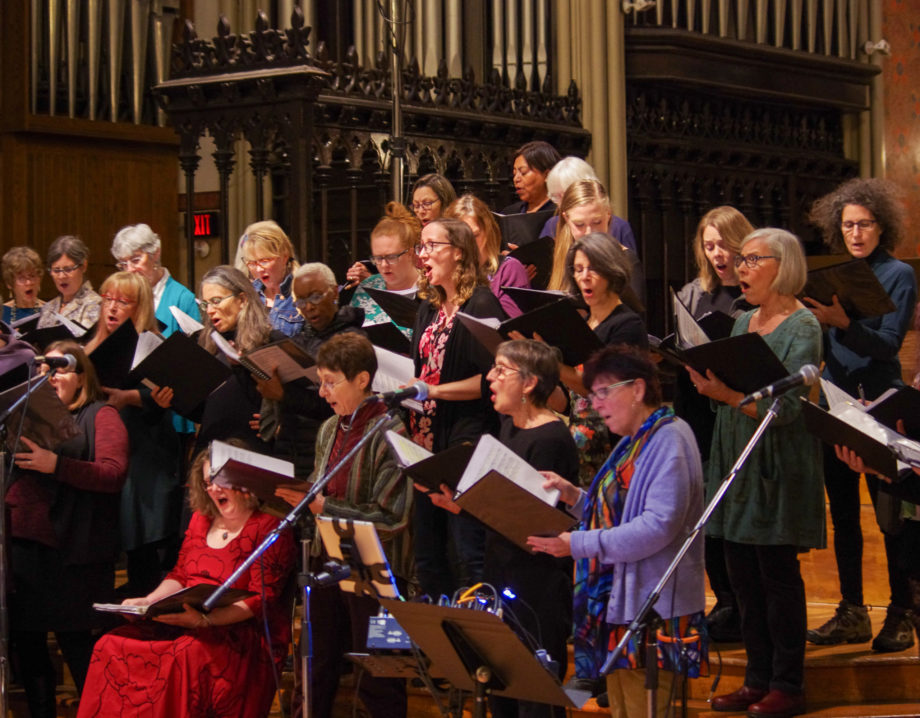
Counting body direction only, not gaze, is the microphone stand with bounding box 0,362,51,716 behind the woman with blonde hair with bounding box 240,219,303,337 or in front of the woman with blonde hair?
in front

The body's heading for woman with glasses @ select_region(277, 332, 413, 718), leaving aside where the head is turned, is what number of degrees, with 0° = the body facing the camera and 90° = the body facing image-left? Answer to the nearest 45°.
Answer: approximately 45°

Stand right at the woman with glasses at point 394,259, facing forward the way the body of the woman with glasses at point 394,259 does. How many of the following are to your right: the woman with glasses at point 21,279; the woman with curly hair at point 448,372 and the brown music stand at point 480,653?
1

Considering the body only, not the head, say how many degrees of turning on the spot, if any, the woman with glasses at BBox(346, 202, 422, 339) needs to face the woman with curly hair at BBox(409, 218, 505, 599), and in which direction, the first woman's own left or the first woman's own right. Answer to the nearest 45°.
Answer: approximately 45° to the first woman's own left

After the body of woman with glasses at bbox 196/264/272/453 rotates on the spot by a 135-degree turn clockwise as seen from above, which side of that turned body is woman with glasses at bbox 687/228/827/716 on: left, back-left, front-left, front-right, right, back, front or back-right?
back-right

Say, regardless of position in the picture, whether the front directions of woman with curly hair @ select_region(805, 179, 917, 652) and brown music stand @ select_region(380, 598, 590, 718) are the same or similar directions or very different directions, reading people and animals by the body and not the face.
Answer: very different directions

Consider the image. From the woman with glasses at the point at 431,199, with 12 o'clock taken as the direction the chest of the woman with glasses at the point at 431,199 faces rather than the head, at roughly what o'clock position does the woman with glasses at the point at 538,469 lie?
the woman with glasses at the point at 538,469 is roughly at 10 o'clock from the woman with glasses at the point at 431,199.

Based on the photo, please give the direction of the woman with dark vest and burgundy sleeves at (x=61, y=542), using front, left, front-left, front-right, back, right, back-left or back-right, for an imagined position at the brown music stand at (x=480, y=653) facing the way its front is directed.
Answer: left

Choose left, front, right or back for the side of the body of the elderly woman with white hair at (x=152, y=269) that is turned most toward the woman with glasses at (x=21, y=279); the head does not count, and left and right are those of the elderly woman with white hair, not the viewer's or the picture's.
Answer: right

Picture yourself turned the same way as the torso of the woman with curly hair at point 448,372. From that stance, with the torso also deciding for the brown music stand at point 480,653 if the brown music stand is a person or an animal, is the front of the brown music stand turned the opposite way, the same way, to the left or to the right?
the opposite way
